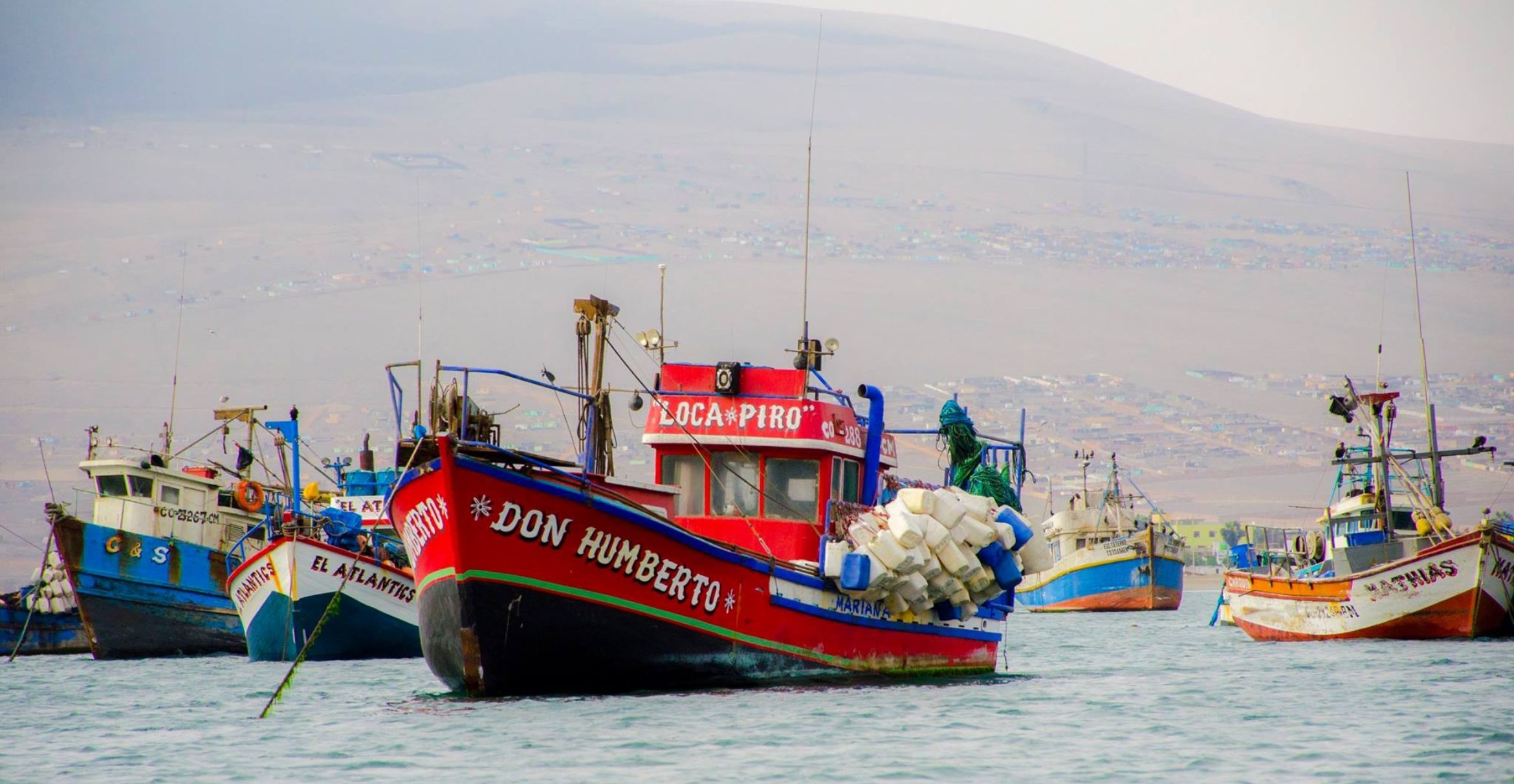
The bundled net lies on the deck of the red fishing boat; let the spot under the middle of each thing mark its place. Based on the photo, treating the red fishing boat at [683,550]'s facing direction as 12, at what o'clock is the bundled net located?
The bundled net is roughly at 6 o'clock from the red fishing boat.

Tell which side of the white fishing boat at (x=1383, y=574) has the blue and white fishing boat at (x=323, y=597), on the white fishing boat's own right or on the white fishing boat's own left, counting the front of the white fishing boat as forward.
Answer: on the white fishing boat's own right

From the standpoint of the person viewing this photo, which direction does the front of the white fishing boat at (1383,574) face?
facing the viewer and to the right of the viewer

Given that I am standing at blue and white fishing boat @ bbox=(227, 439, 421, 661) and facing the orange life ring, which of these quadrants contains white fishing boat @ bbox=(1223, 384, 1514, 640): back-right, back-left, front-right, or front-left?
back-right

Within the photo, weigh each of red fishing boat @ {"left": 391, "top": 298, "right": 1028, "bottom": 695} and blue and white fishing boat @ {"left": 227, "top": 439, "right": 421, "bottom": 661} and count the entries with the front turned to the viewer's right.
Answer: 0

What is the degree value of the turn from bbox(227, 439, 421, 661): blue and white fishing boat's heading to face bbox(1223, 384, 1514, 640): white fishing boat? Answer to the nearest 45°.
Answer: approximately 135° to its left

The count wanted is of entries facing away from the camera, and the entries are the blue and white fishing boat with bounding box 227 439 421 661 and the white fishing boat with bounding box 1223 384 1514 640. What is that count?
0

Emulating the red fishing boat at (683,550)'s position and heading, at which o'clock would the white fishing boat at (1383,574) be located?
The white fishing boat is roughly at 6 o'clock from the red fishing boat.

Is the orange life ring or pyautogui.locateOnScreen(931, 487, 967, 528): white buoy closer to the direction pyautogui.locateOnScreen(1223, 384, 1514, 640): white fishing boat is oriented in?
the white buoy

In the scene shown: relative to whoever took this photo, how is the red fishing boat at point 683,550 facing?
facing the viewer and to the left of the viewer

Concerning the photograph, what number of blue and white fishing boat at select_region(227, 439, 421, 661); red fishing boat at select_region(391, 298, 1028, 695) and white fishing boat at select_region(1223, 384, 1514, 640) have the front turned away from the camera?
0
